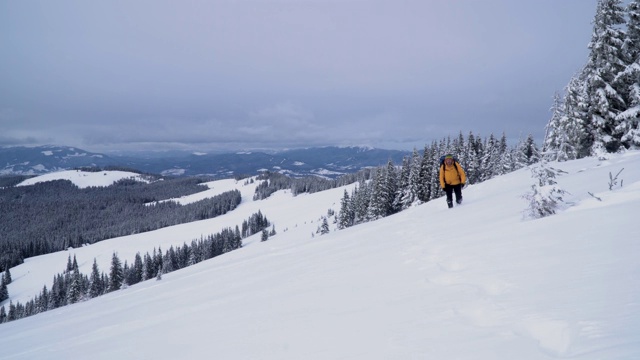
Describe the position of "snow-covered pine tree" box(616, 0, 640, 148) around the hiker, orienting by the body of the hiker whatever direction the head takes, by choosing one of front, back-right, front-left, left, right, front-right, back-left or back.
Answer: back-left

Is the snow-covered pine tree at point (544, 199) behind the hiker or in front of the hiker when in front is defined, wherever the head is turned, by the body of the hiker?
in front

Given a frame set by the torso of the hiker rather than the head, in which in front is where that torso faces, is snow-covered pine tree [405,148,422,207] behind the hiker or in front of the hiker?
behind

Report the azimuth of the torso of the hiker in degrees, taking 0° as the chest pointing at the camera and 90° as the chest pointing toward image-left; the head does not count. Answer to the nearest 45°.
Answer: approximately 0°

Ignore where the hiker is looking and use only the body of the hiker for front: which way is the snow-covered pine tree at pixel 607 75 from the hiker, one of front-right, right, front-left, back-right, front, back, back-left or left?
back-left
